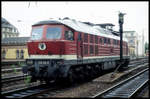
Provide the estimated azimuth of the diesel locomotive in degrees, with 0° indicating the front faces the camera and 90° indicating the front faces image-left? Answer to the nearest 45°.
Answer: approximately 45°
